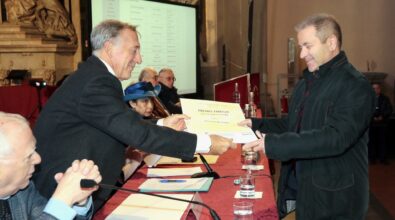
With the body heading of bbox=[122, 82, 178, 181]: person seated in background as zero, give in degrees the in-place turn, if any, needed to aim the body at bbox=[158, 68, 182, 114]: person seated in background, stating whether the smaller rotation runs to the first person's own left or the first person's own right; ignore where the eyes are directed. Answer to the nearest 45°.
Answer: approximately 135° to the first person's own left

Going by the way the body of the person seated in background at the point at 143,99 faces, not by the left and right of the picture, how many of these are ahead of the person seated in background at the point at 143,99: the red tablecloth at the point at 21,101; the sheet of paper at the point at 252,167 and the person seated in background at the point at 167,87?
1

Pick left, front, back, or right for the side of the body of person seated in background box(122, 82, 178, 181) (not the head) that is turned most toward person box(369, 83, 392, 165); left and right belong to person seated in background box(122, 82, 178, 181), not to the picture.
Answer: left

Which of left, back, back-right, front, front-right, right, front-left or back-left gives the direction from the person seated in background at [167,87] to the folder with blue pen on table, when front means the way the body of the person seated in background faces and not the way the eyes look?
front-right

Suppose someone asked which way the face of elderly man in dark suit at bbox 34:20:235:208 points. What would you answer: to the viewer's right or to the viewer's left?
to the viewer's right

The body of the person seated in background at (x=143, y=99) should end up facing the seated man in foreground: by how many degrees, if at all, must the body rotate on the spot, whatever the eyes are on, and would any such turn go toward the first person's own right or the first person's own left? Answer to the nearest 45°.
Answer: approximately 45° to the first person's own right

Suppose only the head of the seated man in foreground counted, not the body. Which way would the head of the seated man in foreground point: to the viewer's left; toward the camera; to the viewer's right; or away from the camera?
to the viewer's right

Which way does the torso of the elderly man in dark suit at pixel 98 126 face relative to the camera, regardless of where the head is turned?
to the viewer's right

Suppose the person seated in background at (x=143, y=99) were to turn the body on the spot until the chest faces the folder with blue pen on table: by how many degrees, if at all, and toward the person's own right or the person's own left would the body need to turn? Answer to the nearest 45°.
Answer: approximately 45° to the person's own right

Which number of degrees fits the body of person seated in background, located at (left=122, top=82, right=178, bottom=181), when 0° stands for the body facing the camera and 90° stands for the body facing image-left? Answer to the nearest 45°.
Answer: approximately 315°

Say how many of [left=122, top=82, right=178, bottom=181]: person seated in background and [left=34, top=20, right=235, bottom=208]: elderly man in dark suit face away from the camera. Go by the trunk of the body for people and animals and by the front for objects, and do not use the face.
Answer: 0

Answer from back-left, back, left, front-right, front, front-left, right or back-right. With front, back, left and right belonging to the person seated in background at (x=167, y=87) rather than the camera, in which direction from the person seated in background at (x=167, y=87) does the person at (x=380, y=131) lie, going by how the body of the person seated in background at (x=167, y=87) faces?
left

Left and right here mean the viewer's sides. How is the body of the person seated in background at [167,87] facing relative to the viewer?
facing the viewer and to the right of the viewer

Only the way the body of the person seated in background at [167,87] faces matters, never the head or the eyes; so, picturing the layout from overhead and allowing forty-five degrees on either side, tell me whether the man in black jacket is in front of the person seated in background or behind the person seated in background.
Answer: in front
